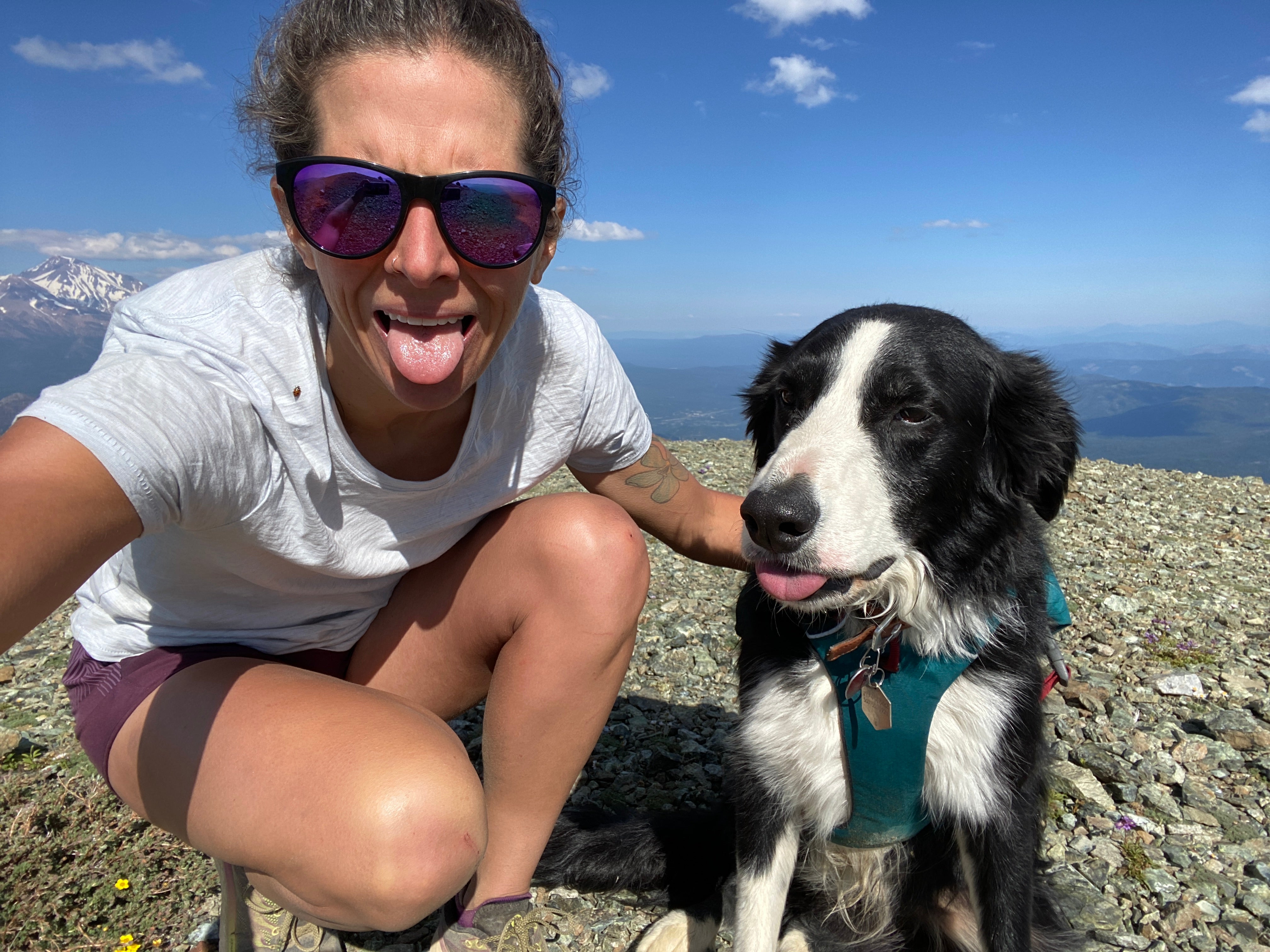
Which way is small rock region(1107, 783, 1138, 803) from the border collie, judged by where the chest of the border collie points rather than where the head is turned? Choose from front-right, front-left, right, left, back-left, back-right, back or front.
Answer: back-left

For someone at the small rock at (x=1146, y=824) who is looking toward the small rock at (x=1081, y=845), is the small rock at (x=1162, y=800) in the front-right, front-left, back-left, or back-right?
back-right

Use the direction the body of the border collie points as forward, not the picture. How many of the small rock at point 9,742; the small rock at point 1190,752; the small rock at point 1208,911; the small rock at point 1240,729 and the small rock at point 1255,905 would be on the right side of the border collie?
1

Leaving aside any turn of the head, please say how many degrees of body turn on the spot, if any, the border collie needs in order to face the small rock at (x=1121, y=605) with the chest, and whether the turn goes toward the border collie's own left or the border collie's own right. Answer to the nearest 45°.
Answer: approximately 135° to the border collie's own left

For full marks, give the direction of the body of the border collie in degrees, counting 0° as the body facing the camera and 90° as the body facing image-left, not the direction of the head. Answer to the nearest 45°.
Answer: approximately 0°

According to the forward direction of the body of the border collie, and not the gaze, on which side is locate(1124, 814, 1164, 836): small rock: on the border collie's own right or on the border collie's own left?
on the border collie's own left

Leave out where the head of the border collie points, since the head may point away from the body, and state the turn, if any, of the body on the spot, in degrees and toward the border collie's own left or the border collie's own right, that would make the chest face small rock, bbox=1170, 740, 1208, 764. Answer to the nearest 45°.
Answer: approximately 135° to the border collie's own left

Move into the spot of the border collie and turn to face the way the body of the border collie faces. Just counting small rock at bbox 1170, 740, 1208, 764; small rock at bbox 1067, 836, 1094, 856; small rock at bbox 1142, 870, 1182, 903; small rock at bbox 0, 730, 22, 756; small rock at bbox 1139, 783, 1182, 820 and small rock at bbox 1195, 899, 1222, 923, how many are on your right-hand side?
1

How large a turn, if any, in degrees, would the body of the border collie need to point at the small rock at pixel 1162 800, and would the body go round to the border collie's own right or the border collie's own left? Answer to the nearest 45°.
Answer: approximately 135° to the border collie's own left

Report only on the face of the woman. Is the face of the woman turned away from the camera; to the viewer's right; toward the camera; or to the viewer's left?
toward the camera

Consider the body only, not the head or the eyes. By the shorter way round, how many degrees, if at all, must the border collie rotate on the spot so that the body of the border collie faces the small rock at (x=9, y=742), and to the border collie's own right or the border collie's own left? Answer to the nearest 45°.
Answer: approximately 90° to the border collie's own right

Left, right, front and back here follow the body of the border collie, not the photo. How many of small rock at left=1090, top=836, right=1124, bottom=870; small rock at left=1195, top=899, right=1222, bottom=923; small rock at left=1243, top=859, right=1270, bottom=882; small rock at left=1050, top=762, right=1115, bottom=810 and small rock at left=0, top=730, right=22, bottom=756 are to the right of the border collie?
1

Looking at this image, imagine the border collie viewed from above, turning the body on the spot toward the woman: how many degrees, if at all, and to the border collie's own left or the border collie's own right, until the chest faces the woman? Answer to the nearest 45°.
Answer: approximately 45° to the border collie's own right

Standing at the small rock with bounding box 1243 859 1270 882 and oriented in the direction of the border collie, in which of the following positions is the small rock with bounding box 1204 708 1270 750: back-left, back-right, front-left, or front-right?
back-right

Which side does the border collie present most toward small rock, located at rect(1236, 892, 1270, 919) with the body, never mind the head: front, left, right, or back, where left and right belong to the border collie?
left

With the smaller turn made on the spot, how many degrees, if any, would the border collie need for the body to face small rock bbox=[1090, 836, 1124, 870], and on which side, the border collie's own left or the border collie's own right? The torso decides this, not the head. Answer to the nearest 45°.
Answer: approximately 135° to the border collie's own left

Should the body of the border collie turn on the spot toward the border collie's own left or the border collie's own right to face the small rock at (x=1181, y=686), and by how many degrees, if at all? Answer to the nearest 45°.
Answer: approximately 135° to the border collie's own left
